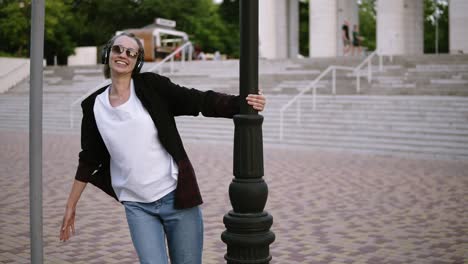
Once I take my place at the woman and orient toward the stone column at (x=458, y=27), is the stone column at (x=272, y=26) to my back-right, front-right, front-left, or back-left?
front-left

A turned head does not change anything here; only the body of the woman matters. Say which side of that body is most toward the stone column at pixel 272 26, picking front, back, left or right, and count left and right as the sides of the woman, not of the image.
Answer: back

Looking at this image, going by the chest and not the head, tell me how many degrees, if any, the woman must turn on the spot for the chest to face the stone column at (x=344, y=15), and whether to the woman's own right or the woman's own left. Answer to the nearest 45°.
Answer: approximately 180°

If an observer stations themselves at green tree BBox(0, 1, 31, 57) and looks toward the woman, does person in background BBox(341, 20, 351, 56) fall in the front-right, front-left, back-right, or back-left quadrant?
front-left

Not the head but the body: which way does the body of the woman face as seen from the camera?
toward the camera

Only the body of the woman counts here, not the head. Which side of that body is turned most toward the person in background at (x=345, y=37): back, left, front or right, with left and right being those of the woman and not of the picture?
back

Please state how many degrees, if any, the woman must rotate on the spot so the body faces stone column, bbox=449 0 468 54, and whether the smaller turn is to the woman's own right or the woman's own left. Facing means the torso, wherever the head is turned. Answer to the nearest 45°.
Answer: approximately 135° to the woman's own left

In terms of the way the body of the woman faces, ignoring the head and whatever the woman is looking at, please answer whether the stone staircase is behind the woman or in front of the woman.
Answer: behind

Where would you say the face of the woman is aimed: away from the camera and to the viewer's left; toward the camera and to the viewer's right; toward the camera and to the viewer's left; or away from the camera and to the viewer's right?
toward the camera and to the viewer's right
